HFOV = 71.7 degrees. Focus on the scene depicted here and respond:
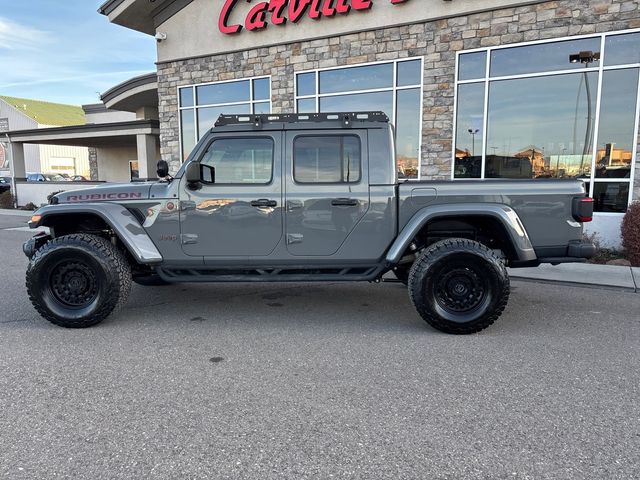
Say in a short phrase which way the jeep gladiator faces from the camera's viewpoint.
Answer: facing to the left of the viewer

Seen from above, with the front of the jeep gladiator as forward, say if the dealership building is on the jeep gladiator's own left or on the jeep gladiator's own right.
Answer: on the jeep gladiator's own right
